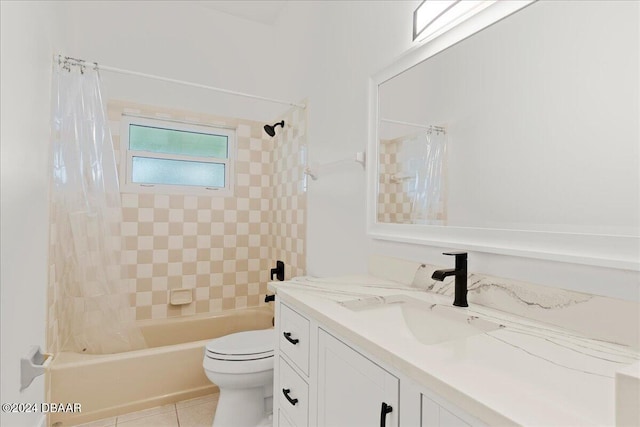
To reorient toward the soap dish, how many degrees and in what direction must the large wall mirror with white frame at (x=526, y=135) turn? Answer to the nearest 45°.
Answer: approximately 45° to its right

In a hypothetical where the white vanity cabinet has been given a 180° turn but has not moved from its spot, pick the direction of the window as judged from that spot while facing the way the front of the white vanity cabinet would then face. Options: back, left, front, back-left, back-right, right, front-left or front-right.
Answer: left

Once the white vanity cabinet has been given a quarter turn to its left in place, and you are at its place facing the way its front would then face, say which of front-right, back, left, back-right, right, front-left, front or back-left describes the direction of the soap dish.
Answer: back

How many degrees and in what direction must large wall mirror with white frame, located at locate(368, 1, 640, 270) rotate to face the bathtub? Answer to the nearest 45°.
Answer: approximately 45° to its right

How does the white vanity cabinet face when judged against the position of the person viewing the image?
facing the viewer and to the left of the viewer

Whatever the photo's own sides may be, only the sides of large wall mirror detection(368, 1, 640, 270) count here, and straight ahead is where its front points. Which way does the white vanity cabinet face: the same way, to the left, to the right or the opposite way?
the same way

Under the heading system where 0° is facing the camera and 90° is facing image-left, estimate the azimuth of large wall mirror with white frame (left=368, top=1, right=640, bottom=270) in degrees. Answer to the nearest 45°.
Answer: approximately 45°

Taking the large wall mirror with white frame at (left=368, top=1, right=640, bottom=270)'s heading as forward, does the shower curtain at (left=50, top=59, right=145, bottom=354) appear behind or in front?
in front

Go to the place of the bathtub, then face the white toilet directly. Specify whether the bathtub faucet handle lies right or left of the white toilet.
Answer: left

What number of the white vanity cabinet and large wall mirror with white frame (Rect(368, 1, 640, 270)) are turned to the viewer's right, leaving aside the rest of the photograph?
0
